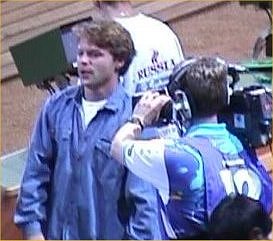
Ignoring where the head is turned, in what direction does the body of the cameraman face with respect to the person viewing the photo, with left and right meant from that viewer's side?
facing away from the viewer and to the left of the viewer

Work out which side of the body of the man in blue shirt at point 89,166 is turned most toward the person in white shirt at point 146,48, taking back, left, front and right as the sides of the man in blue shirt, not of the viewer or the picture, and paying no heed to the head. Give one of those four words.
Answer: back

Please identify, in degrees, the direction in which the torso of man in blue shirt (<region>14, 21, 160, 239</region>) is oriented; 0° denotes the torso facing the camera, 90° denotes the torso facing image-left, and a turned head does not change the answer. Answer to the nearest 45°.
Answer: approximately 45°

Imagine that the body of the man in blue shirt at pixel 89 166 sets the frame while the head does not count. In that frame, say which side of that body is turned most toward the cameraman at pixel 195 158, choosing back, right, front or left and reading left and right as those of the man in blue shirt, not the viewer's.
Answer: left
